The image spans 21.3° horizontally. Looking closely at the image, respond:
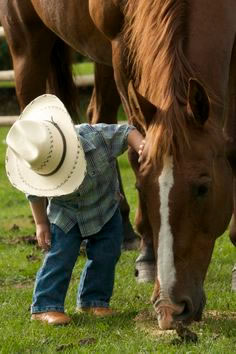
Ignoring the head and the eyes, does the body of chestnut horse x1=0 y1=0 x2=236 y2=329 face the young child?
no

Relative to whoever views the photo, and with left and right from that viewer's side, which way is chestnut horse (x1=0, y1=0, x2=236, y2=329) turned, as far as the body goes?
facing the viewer and to the right of the viewer
